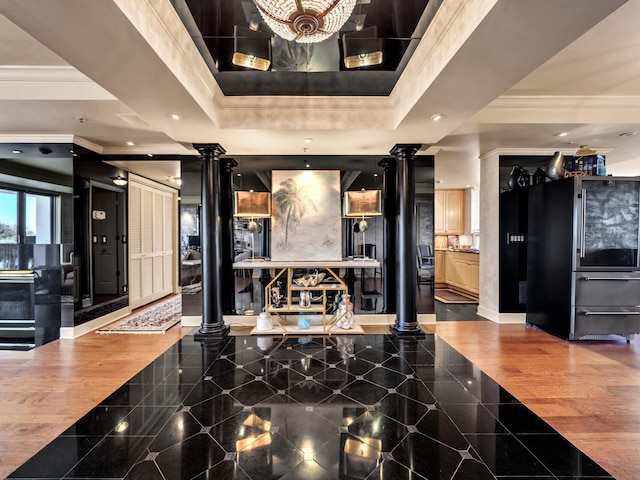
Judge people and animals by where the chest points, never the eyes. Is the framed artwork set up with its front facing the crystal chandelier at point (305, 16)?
yes

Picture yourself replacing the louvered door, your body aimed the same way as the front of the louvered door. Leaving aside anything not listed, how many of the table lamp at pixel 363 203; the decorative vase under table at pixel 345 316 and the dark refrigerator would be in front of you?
3

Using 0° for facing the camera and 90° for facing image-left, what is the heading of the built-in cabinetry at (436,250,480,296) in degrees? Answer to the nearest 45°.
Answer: approximately 45°

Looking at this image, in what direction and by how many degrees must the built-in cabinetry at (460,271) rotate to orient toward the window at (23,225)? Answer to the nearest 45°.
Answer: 0° — it already faces it

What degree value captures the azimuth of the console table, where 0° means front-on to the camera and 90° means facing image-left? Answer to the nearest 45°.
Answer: approximately 0°

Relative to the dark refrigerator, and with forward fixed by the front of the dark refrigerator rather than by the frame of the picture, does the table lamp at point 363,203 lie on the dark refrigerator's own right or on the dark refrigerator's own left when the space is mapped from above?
on the dark refrigerator's own right

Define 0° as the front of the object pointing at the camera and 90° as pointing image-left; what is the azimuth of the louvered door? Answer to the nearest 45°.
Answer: approximately 315°

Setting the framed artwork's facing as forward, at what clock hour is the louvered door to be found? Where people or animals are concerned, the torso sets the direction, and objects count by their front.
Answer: The louvered door is roughly at 4 o'clock from the framed artwork.
